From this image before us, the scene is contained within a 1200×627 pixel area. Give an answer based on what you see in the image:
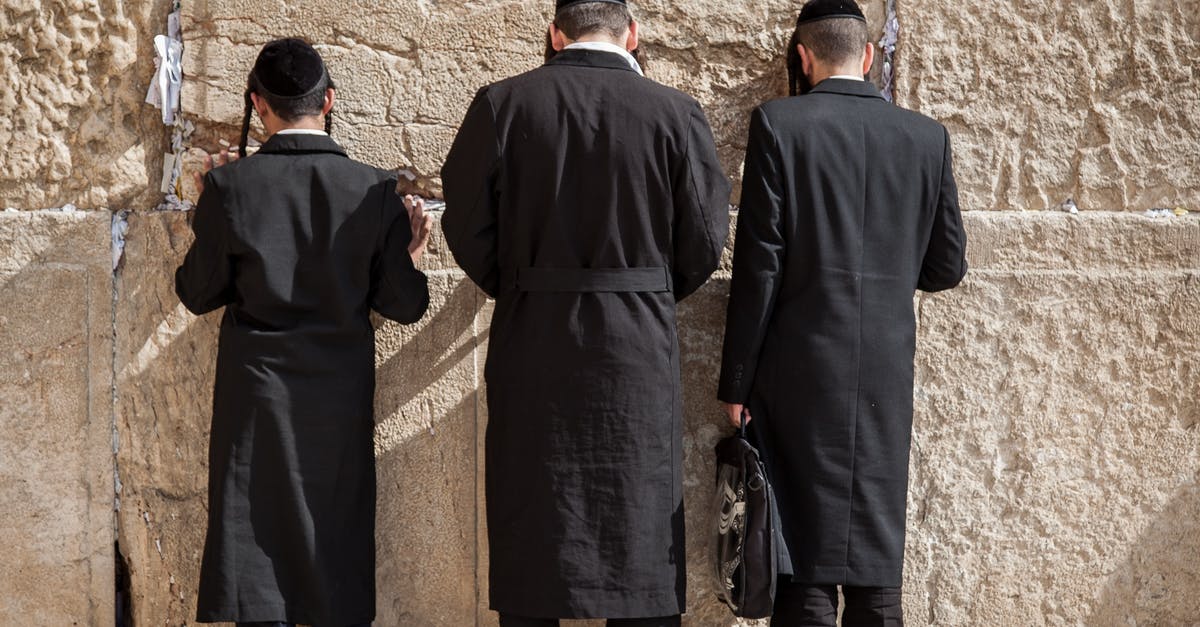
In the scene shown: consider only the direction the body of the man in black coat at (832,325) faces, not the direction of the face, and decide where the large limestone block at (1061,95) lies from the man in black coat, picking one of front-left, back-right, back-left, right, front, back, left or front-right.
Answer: front-right

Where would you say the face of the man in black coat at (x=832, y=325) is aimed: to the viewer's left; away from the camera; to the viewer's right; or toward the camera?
away from the camera

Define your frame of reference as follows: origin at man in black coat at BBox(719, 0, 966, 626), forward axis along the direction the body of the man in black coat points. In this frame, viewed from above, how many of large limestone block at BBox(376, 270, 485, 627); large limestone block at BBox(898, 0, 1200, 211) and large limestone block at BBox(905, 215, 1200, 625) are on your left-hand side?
1

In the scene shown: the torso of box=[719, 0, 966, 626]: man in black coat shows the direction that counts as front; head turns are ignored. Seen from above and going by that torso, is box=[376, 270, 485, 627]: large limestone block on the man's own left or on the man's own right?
on the man's own left

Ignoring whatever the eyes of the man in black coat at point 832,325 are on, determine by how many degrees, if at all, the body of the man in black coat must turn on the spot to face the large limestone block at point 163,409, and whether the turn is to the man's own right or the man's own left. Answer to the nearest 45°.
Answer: approximately 90° to the man's own left

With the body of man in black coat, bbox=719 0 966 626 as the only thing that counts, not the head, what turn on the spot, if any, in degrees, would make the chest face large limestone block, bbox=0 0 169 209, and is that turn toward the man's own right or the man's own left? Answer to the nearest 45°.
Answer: approximately 90° to the man's own left

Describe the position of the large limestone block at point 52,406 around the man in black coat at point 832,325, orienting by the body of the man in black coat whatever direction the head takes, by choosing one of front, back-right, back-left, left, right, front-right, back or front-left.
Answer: left

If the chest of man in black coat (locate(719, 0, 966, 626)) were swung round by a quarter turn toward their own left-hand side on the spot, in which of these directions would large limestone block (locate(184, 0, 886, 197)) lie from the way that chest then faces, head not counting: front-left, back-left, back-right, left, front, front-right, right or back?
front

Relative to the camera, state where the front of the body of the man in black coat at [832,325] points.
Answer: away from the camera

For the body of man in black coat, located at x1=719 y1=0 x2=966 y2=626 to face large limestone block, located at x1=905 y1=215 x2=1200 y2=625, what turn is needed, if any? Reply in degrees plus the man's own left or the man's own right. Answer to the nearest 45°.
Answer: approximately 45° to the man's own right
